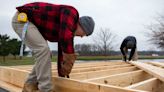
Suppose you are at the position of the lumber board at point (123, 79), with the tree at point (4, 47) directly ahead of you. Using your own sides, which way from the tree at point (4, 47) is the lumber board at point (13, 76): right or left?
left

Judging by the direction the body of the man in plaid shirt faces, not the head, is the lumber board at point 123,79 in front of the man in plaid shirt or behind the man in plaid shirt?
in front

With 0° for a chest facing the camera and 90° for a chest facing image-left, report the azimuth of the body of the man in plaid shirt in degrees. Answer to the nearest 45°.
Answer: approximately 270°

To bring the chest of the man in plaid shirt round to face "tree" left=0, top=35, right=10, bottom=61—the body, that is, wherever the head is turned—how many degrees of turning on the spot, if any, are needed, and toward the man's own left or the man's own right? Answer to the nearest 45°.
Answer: approximately 90° to the man's own left

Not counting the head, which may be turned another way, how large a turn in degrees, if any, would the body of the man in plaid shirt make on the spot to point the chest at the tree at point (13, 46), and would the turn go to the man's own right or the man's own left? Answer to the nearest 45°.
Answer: approximately 90° to the man's own left

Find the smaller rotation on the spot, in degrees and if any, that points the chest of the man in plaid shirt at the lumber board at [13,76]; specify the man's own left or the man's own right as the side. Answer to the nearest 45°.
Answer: approximately 135° to the man's own left

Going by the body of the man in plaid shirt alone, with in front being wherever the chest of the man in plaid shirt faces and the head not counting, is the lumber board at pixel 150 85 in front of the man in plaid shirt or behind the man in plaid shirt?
in front

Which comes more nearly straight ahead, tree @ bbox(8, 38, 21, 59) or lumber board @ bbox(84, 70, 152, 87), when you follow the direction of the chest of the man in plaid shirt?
the lumber board
